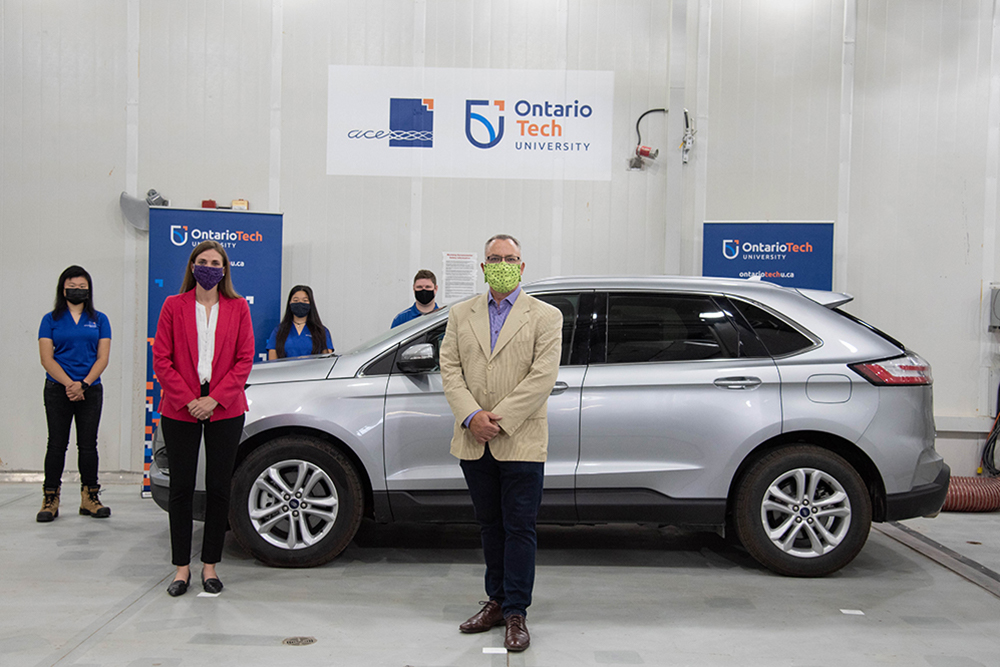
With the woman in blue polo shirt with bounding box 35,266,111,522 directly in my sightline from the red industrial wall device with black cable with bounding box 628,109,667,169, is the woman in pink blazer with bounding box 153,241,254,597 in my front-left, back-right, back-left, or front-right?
front-left

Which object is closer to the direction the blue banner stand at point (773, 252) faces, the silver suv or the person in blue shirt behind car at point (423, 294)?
the silver suv

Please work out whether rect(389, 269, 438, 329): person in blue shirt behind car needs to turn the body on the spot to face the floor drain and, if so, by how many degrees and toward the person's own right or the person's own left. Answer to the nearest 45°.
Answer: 0° — they already face it

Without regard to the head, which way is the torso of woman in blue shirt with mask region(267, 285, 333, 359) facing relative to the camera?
toward the camera

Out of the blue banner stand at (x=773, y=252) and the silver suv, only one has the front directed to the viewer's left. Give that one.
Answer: the silver suv

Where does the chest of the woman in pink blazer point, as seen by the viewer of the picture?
toward the camera

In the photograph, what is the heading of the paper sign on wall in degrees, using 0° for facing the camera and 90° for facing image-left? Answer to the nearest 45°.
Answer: approximately 0°

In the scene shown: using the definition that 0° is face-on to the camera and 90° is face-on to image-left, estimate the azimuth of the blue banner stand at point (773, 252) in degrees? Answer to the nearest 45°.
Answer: approximately 0°

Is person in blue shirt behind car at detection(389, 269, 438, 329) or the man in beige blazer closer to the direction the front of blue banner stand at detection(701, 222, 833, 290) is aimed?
the man in beige blazer

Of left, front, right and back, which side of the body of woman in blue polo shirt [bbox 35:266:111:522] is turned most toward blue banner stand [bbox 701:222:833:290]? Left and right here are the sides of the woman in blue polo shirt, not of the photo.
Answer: left

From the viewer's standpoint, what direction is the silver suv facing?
to the viewer's left
